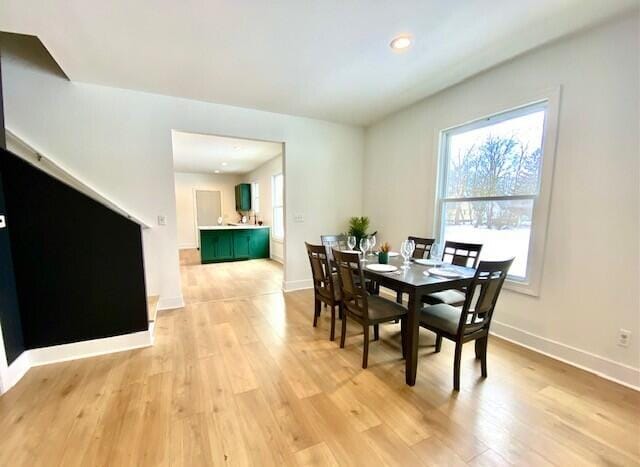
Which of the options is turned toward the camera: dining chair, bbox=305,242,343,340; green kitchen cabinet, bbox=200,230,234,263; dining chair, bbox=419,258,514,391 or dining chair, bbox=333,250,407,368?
the green kitchen cabinet

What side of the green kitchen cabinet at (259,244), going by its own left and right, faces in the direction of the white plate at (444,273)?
front

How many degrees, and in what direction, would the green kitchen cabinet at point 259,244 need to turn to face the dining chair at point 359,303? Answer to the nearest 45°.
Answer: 0° — it already faces it

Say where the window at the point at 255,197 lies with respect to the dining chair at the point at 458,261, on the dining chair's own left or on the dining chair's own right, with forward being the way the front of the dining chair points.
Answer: on the dining chair's own right

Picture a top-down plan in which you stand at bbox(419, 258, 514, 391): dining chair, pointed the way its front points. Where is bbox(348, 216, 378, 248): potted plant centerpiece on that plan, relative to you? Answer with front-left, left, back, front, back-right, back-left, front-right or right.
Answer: front

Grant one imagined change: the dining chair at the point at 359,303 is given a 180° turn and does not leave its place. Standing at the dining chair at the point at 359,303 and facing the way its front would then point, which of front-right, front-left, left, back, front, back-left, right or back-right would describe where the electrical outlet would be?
back-left

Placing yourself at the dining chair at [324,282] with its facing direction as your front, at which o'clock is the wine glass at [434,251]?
The wine glass is roughly at 1 o'clock from the dining chair.

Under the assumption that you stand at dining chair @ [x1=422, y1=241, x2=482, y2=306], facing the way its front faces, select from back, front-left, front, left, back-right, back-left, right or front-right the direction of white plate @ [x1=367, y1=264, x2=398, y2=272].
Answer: front

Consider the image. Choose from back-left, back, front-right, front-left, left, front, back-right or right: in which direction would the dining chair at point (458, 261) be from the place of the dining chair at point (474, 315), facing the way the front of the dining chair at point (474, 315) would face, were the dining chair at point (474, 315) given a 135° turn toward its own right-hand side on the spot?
left

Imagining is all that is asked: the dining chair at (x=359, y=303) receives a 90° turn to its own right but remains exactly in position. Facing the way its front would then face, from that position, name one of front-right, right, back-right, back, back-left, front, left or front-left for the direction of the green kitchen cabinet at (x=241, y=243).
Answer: back

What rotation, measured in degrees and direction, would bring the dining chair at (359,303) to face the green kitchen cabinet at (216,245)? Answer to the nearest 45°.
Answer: approximately 90° to its left

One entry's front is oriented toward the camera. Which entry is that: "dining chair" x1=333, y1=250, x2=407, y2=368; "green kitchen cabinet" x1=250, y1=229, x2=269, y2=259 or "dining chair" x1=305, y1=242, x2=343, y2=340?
the green kitchen cabinet

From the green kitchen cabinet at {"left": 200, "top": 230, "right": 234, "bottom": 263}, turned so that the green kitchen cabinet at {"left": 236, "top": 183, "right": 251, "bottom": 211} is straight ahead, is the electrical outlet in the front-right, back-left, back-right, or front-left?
back-right

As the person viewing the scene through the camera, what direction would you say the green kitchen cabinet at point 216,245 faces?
facing the viewer

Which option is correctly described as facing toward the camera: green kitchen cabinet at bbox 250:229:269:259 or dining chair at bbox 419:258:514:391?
the green kitchen cabinet

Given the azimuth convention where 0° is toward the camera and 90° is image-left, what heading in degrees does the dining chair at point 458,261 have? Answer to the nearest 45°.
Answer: approximately 45°

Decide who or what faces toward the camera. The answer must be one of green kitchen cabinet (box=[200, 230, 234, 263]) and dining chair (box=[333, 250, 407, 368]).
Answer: the green kitchen cabinet

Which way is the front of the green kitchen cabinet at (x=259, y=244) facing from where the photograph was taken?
facing the viewer

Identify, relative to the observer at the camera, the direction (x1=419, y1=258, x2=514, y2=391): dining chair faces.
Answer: facing away from the viewer and to the left of the viewer
